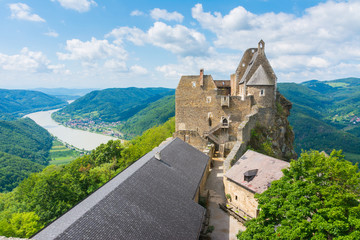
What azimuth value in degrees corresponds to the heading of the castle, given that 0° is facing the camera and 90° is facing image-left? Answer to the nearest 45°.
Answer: approximately 0°

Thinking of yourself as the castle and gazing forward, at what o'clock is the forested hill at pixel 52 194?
The forested hill is roughly at 2 o'clock from the castle.

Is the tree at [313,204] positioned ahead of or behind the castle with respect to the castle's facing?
ahead
